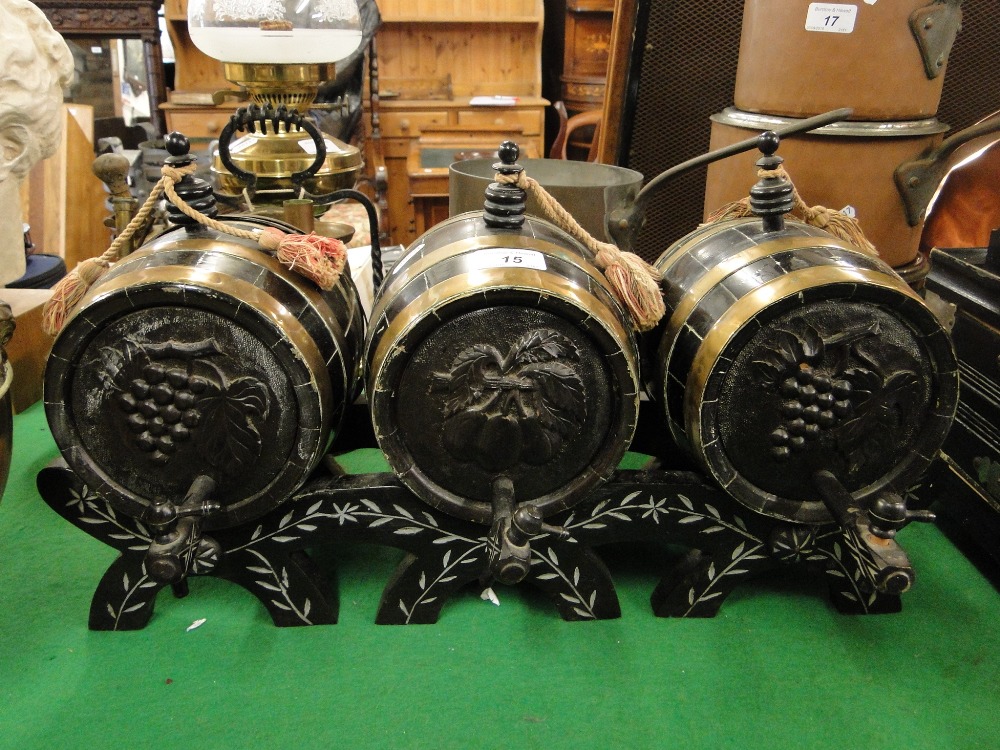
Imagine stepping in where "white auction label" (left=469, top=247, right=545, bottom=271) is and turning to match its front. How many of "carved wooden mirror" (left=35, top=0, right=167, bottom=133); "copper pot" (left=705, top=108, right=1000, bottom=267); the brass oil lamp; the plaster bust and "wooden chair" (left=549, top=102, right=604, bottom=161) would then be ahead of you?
0

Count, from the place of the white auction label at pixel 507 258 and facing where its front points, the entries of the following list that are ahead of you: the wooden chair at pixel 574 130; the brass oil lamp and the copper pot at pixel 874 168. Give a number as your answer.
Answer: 0

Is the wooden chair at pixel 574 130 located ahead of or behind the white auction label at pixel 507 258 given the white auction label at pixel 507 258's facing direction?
behind

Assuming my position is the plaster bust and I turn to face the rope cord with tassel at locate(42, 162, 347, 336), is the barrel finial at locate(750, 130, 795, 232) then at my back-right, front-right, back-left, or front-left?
front-left

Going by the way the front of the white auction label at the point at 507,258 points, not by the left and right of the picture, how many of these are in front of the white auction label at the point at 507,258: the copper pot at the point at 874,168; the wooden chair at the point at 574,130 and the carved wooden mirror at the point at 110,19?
0

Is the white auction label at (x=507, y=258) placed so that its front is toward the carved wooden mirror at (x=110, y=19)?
no

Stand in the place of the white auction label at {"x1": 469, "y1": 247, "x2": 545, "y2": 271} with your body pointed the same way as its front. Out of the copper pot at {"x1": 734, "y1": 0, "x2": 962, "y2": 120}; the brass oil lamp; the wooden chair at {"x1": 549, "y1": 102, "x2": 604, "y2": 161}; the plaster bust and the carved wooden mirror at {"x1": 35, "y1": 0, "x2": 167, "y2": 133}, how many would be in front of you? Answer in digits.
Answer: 0

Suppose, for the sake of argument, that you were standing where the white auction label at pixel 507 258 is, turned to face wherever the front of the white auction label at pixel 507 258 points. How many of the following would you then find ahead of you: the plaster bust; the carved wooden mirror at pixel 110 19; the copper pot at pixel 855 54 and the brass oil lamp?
0

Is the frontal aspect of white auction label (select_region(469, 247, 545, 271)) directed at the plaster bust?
no

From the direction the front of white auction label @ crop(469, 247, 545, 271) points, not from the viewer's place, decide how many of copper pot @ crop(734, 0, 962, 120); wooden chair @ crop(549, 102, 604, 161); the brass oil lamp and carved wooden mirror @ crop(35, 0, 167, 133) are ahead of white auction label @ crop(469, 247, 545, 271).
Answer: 0

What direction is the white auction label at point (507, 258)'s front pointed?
toward the camera

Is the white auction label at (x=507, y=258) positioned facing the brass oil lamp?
no

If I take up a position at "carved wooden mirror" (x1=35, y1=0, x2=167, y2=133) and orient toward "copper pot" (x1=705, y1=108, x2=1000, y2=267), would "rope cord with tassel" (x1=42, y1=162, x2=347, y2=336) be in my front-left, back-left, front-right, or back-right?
front-right
